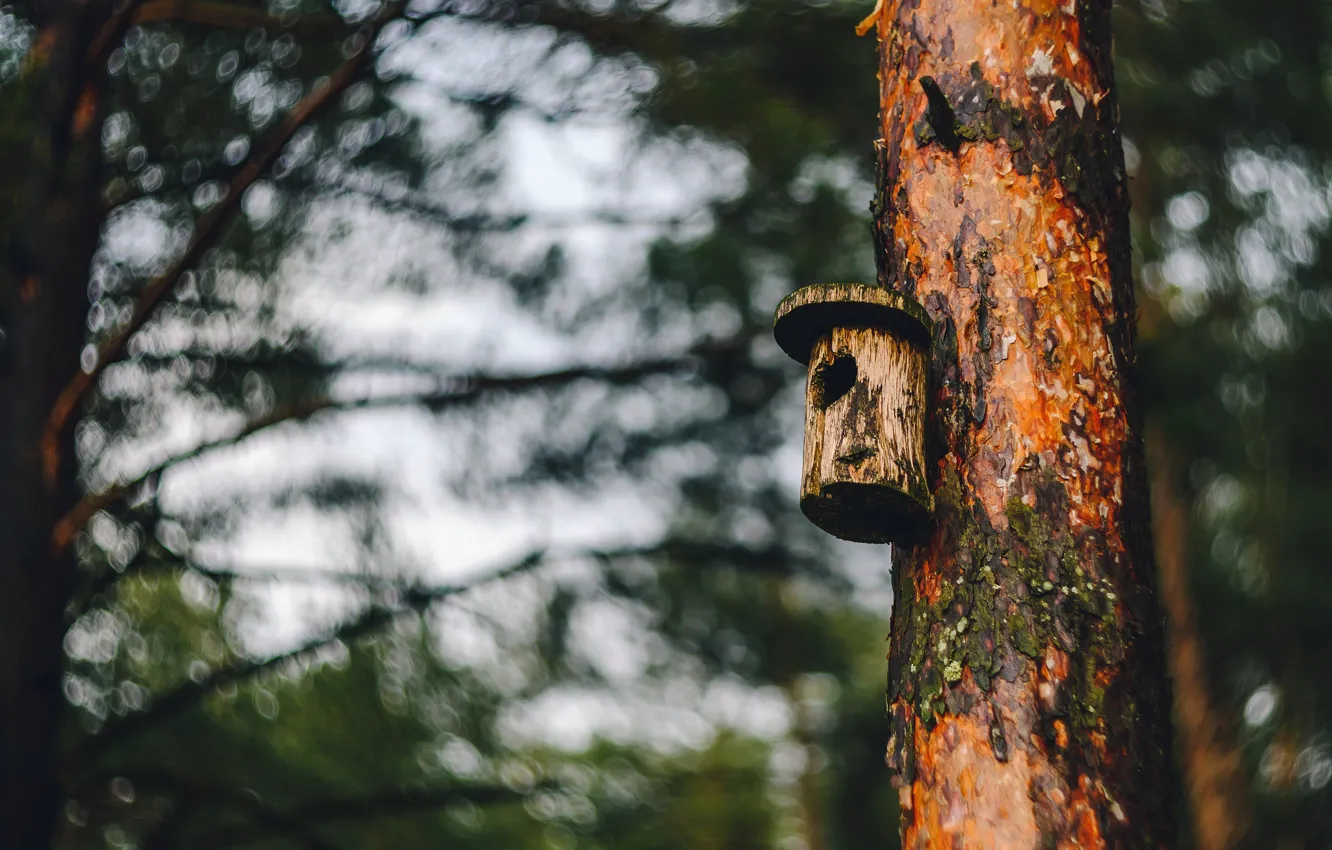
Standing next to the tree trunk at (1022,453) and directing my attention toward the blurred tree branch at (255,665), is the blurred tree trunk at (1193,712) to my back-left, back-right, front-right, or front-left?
front-right

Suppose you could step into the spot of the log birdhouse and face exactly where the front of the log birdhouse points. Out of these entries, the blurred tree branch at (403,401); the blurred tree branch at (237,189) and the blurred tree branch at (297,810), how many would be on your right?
3

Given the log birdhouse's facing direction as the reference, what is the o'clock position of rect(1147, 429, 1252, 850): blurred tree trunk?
The blurred tree trunk is roughly at 5 o'clock from the log birdhouse.

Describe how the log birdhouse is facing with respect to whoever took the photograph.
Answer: facing the viewer and to the left of the viewer

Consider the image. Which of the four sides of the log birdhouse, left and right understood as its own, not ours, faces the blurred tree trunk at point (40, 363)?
right

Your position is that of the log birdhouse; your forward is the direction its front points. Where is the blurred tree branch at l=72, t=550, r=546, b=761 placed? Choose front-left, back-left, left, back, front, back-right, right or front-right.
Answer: right

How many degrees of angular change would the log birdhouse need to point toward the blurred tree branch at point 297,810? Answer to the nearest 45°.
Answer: approximately 90° to its right

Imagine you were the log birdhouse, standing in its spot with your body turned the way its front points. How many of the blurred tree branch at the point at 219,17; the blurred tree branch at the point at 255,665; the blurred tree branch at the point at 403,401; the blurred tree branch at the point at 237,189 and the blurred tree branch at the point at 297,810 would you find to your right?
5

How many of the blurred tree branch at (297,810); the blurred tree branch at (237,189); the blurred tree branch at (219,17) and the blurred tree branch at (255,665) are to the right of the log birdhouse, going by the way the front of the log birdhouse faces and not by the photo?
4

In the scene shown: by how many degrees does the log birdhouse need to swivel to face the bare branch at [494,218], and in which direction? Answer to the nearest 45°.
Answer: approximately 90° to its right

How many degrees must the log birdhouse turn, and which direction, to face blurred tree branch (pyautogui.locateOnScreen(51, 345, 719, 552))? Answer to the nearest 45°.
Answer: approximately 90° to its right

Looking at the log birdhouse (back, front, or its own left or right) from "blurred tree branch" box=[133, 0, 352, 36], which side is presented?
right
